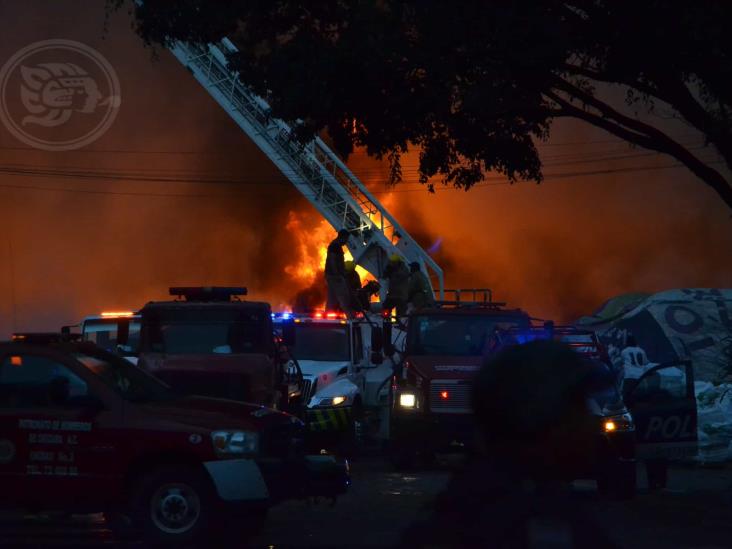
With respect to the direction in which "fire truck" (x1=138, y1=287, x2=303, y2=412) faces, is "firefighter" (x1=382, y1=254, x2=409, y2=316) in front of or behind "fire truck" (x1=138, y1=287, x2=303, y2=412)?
behind

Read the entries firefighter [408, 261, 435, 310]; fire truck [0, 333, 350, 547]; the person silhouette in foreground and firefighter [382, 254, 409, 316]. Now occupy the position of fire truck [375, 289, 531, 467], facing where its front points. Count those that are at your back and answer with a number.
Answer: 2

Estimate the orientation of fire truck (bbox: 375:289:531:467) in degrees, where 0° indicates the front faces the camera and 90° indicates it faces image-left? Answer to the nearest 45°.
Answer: approximately 0°

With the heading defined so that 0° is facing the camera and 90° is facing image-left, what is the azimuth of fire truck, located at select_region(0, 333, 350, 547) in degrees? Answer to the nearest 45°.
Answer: approximately 315°

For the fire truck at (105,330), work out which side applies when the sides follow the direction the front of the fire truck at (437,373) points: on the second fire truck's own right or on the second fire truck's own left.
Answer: on the second fire truck's own right
